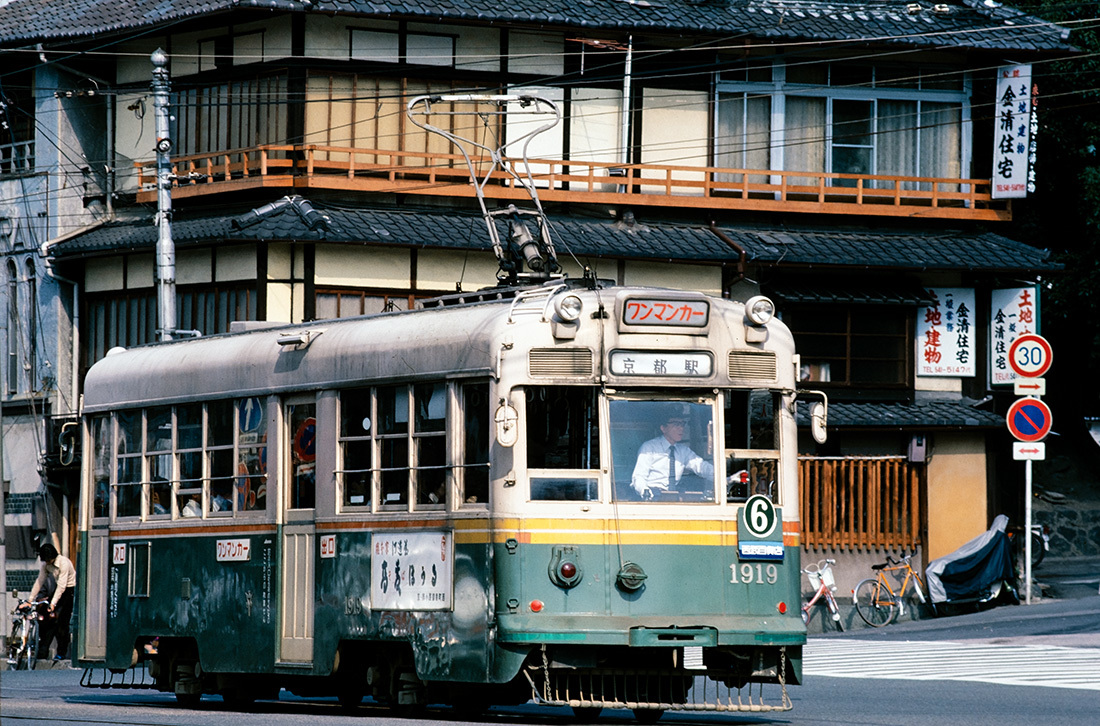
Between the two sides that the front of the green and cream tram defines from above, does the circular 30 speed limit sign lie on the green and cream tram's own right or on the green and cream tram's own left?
on the green and cream tram's own left

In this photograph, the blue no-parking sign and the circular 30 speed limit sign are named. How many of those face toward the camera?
2

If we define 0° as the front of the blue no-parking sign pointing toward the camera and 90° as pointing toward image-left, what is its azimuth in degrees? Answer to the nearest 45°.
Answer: approximately 0°

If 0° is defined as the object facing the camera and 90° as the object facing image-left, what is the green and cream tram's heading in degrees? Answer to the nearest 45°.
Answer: approximately 315°

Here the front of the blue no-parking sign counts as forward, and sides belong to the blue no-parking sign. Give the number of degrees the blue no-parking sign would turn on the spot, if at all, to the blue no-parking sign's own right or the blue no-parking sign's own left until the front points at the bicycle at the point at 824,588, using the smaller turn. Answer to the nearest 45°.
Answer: approximately 90° to the blue no-parking sign's own right

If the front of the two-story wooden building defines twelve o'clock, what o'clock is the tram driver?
The tram driver is roughly at 12 o'clock from the two-story wooden building.

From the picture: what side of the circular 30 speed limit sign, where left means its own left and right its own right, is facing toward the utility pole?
right

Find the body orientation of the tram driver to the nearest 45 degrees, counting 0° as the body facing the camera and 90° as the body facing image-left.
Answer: approximately 315°

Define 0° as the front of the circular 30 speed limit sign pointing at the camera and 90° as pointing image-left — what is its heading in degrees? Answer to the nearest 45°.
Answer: approximately 0°
